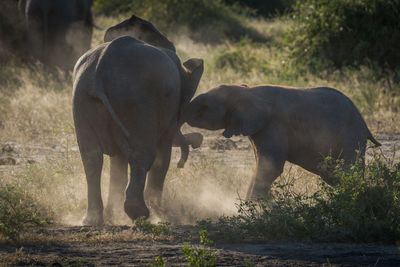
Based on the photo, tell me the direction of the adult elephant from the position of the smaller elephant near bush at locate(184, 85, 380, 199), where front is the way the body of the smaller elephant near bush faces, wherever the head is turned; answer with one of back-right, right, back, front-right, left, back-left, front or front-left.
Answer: front-left

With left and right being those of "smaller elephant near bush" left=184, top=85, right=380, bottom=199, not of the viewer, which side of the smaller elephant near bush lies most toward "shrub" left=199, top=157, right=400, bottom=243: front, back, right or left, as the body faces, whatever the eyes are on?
left

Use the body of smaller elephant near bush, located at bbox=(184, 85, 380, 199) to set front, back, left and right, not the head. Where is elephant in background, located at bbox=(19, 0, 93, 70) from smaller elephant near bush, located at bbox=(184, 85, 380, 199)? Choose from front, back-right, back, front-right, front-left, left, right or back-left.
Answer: front-right

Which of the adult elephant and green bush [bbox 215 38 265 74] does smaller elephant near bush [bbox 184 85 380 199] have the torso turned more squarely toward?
the adult elephant

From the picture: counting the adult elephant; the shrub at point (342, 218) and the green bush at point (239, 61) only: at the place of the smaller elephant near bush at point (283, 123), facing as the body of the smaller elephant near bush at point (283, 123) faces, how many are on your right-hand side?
1

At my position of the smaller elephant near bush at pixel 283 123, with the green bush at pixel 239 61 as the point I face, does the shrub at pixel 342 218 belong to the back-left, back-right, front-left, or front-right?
back-right

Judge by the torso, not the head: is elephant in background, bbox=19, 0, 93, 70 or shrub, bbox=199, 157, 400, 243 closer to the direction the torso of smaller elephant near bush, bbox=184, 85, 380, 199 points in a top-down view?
the elephant in background

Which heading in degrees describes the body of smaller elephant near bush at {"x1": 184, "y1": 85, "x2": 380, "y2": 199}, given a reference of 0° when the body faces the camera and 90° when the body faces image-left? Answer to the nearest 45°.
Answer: approximately 90°

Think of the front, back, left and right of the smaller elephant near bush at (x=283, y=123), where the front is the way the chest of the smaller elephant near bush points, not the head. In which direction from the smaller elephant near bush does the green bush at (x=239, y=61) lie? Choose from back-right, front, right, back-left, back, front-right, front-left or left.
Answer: right

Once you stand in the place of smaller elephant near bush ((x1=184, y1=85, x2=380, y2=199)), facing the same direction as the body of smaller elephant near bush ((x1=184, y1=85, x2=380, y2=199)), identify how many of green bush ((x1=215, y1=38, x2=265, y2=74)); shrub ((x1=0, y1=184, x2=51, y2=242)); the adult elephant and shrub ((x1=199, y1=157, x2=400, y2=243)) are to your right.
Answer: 1

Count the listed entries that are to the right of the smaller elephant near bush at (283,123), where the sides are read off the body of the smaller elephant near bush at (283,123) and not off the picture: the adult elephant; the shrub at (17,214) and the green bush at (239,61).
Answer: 1

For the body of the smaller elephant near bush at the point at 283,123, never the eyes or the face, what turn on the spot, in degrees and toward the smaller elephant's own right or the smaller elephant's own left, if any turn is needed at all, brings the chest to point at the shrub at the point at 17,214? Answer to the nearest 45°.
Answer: approximately 45° to the smaller elephant's own left
